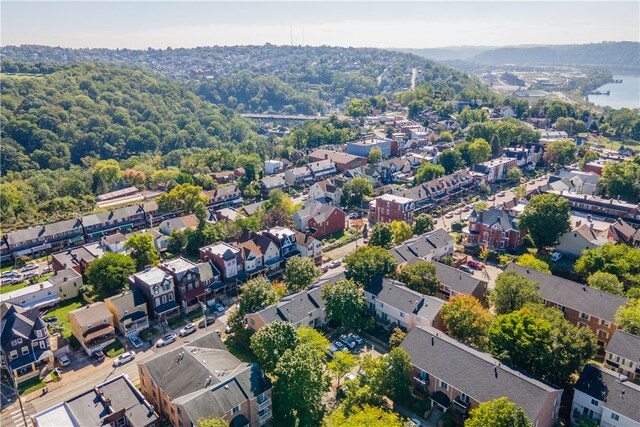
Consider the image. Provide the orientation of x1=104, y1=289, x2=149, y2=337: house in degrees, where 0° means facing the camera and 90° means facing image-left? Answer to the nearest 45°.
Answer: approximately 315°

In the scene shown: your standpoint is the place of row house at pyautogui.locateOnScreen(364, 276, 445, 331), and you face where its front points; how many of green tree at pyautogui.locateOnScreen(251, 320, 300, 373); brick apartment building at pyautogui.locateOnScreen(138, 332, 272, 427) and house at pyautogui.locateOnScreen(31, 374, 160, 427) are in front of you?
3

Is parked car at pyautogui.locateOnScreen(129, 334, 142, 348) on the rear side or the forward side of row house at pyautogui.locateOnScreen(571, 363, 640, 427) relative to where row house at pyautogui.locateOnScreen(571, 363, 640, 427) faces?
on the forward side

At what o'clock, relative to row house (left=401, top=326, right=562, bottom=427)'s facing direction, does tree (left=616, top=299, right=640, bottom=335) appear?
The tree is roughly at 6 o'clock from the row house.

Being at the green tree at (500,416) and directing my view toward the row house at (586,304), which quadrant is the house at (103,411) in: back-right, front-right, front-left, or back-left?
back-left

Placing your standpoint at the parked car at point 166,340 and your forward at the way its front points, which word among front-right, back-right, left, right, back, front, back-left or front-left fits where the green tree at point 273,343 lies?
left

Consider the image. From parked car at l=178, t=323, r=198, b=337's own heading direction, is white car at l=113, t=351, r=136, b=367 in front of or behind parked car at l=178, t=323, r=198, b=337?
in front

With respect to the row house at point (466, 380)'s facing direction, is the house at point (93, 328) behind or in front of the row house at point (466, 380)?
in front
